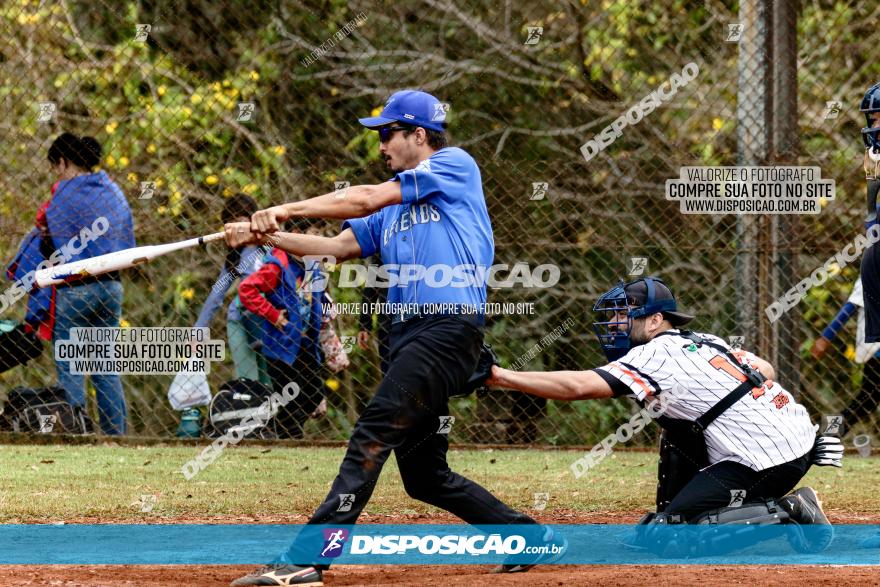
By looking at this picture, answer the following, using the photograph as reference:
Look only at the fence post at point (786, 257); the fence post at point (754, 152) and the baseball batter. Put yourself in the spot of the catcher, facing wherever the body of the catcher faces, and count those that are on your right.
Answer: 2

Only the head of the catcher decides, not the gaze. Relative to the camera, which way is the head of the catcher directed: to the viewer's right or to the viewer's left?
to the viewer's left

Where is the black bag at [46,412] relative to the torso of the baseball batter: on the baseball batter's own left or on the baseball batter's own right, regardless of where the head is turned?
on the baseball batter's own right

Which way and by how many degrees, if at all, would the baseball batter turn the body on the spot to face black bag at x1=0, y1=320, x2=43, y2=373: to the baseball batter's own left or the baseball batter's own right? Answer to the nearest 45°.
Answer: approximately 90° to the baseball batter's own right

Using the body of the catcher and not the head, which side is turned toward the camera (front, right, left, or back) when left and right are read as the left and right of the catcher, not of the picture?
left

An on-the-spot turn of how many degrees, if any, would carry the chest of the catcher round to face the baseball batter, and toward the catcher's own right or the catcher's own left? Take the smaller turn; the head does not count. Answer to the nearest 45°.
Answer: approximately 45° to the catcher's own left

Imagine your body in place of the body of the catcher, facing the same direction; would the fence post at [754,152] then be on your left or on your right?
on your right

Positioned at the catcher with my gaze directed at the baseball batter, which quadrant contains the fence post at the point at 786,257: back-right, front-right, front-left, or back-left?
back-right

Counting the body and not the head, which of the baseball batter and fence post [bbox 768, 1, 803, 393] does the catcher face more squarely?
the baseball batter

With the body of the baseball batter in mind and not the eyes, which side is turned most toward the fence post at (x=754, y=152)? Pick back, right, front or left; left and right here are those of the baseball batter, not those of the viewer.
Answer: back

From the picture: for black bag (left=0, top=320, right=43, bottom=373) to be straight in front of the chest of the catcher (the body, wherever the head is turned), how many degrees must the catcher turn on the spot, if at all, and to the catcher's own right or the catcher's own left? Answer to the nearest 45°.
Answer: approximately 45° to the catcher's own right

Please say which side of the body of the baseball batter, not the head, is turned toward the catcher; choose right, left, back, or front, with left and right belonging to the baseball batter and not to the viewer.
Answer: back

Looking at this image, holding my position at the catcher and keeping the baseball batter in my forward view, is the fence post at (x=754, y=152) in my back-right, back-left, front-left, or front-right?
back-right
